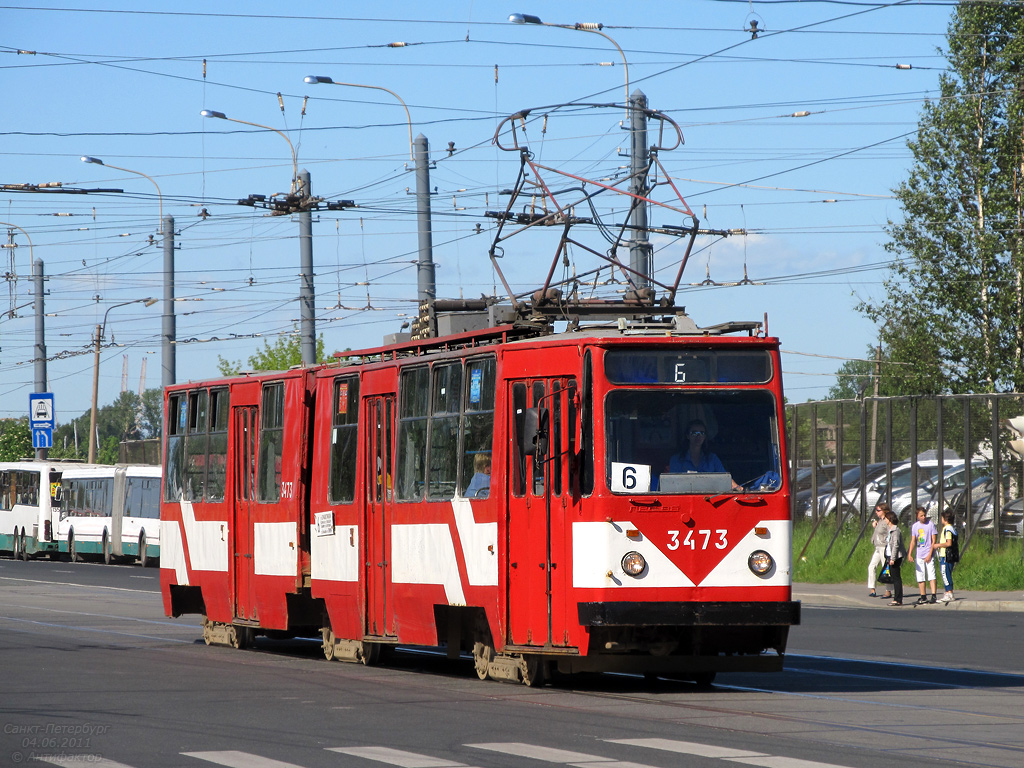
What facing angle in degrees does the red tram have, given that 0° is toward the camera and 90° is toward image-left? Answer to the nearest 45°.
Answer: approximately 315°

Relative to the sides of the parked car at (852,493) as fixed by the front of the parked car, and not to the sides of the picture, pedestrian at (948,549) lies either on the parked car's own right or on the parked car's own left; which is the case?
on the parked car's own left

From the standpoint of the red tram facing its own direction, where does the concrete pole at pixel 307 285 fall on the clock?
The concrete pole is roughly at 7 o'clock from the red tram.

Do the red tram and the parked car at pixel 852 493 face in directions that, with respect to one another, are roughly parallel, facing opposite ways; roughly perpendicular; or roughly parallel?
roughly perpendicular

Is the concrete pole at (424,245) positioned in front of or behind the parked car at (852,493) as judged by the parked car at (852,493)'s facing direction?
in front

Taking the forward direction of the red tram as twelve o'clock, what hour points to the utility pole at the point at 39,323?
The utility pole is roughly at 7 o'clock from the red tram.

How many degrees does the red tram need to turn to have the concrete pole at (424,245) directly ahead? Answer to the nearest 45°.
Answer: approximately 135° to its left

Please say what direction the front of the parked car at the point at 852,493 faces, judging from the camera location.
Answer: facing the viewer and to the left of the viewer

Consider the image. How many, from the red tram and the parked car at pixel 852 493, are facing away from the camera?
0

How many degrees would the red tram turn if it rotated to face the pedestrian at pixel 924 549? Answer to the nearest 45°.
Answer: approximately 90° to its left
